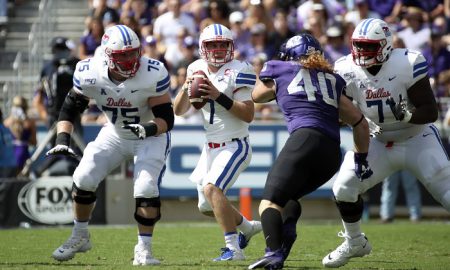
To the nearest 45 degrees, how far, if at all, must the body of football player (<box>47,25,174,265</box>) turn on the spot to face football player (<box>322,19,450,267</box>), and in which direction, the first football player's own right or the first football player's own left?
approximately 90° to the first football player's own left

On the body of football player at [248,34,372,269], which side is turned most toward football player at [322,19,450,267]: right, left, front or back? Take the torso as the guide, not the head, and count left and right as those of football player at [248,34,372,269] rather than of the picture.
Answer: right

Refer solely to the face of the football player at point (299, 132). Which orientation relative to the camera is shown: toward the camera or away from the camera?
away from the camera

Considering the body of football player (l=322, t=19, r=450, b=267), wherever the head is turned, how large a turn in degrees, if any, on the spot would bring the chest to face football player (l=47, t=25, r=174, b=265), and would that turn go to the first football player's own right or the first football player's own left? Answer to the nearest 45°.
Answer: approximately 45° to the first football player's own right

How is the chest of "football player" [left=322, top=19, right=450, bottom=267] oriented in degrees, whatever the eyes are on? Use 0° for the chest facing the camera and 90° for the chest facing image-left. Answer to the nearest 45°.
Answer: approximately 45°

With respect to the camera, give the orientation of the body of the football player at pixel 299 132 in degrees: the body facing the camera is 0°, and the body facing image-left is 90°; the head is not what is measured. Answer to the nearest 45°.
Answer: approximately 135°

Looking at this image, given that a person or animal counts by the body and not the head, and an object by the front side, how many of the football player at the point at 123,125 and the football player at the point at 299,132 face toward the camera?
1

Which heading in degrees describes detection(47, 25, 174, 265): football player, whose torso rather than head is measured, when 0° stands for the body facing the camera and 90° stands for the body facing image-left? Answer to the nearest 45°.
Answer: approximately 0°
